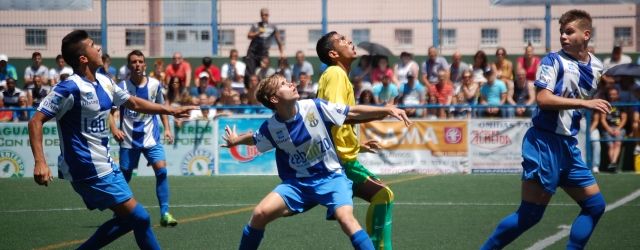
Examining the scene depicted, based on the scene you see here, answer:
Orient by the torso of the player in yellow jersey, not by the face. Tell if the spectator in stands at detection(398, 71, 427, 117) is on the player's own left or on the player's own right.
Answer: on the player's own left

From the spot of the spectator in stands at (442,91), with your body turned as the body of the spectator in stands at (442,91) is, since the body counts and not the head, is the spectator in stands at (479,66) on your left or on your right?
on your left

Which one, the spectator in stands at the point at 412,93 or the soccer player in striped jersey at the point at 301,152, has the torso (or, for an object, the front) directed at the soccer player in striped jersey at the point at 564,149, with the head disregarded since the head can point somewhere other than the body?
the spectator in stands

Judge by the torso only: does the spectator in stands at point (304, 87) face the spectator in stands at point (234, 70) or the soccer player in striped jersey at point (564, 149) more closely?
the soccer player in striped jersey

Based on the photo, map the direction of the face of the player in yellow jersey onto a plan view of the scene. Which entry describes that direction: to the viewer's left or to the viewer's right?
to the viewer's right

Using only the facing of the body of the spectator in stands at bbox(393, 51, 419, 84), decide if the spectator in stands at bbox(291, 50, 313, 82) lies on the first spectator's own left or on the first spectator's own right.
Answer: on the first spectator's own right

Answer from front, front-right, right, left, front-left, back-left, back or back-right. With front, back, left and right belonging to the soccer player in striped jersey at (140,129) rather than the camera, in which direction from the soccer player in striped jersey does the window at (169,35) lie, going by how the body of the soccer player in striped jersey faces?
back

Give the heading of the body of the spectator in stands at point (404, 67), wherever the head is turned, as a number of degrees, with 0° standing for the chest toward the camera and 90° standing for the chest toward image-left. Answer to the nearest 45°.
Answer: approximately 0°

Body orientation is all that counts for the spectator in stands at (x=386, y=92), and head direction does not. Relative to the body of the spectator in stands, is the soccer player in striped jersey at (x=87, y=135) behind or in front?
in front

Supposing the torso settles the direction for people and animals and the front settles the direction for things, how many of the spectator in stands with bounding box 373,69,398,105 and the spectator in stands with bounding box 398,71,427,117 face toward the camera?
2
